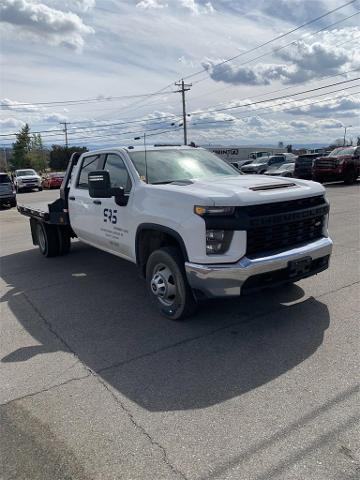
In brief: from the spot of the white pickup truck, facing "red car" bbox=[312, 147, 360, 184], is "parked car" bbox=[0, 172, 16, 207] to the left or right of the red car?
left

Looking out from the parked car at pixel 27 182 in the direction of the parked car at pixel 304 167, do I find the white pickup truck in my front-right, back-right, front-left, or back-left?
front-right

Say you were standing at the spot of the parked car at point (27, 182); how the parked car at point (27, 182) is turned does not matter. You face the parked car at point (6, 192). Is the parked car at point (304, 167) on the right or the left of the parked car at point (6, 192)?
left

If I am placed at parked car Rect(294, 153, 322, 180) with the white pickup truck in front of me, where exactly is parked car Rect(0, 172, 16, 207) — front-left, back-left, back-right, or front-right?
front-right

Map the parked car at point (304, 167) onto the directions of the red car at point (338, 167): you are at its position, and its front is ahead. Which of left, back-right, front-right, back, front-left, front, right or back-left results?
right

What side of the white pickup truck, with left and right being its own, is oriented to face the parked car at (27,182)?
back

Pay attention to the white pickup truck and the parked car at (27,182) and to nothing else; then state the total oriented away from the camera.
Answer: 0

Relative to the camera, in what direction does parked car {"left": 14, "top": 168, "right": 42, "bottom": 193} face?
facing the viewer and to the right of the viewer

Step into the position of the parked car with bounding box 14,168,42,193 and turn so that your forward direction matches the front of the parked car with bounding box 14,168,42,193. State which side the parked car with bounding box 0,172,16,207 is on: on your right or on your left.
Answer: on your right

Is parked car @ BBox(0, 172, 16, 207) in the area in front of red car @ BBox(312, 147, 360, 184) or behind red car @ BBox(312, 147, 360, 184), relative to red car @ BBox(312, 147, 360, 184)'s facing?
in front

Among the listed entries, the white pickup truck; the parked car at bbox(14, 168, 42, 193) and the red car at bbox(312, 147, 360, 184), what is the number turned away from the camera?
0

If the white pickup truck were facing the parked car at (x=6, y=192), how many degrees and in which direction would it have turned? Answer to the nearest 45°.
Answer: approximately 180°

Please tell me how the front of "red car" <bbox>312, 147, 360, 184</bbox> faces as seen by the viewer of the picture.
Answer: facing the viewer and to the left of the viewer

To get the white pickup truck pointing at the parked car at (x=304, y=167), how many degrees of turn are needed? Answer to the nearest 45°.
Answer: approximately 135° to its left
